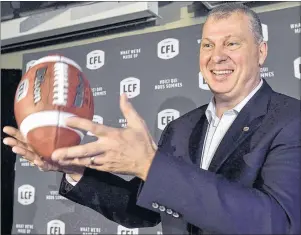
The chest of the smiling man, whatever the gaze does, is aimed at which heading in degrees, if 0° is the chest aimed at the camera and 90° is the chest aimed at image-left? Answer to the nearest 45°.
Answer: approximately 45°
